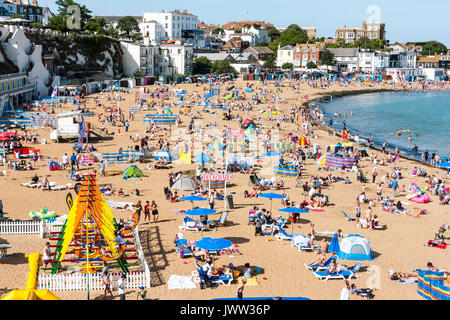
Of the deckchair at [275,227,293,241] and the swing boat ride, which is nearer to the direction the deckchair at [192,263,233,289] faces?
the deckchair
